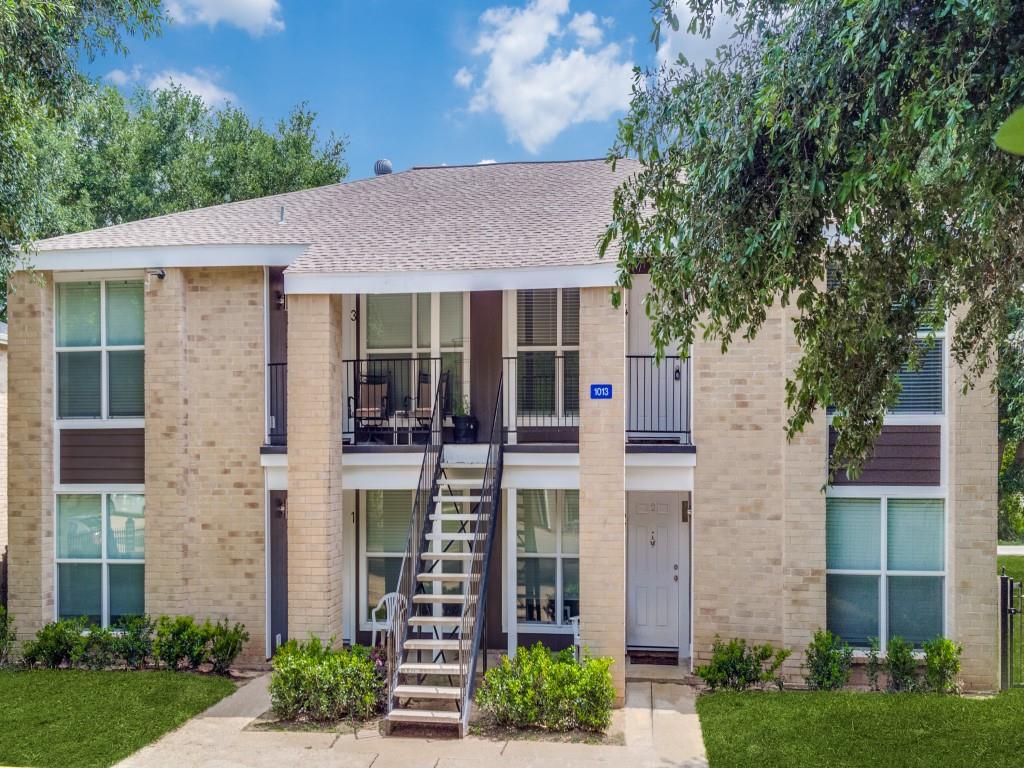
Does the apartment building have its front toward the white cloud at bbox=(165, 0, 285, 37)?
no

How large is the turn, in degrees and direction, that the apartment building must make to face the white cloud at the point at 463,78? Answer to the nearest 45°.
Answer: approximately 180°

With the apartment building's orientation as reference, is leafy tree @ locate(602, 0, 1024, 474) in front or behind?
in front

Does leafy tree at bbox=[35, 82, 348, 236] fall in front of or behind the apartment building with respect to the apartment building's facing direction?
behind

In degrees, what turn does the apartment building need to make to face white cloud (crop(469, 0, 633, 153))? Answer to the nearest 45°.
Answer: approximately 180°

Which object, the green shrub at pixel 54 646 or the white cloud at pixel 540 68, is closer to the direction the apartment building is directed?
the green shrub

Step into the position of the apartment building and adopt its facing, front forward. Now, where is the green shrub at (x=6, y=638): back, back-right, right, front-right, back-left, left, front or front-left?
right

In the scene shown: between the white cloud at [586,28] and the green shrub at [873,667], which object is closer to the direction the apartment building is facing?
the green shrub

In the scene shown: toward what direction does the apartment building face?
toward the camera

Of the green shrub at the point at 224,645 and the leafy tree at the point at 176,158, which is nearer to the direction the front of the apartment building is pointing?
the green shrub
